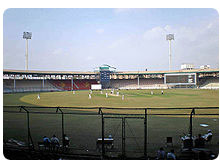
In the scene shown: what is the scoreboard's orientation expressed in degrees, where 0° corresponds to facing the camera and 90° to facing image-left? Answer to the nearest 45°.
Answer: approximately 0°

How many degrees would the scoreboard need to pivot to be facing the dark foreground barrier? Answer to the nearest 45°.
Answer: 0° — it already faces it
